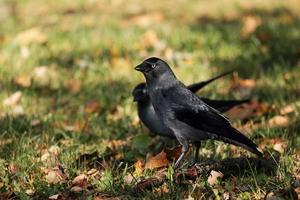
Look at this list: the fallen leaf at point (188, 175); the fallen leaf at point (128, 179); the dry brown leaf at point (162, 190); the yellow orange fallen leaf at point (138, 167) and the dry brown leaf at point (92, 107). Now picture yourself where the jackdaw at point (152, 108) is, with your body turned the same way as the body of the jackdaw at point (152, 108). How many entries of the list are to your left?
4

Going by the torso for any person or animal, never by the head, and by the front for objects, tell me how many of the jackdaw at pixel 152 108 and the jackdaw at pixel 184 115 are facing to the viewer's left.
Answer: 2

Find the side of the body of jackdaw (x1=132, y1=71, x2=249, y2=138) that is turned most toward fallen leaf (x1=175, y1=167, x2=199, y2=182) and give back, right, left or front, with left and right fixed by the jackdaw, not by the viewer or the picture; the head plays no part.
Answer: left

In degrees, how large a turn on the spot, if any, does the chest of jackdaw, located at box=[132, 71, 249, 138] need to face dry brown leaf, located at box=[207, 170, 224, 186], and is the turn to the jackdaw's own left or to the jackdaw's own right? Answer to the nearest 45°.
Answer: approximately 90° to the jackdaw's own left

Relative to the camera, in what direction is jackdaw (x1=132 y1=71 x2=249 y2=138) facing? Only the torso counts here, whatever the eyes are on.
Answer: to the viewer's left

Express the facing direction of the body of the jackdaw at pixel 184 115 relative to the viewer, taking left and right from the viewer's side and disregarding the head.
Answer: facing to the left of the viewer

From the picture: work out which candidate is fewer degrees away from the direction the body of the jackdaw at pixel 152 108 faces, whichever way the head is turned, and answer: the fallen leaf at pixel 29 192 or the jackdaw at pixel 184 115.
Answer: the fallen leaf

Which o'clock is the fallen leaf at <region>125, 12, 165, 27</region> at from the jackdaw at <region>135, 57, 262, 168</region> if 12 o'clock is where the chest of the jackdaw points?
The fallen leaf is roughly at 3 o'clock from the jackdaw.

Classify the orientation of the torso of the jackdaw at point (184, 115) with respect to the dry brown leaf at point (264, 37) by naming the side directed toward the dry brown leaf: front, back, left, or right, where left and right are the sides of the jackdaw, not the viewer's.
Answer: right

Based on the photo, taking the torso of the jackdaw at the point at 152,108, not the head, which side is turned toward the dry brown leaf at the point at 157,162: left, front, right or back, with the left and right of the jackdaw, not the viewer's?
left

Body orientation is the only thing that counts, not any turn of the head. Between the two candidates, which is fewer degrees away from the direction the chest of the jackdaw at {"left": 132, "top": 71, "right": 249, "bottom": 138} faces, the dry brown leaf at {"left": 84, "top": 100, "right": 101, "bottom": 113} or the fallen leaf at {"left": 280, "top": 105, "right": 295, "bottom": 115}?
the dry brown leaf

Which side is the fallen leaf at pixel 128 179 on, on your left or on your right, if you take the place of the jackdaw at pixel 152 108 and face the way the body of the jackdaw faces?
on your left

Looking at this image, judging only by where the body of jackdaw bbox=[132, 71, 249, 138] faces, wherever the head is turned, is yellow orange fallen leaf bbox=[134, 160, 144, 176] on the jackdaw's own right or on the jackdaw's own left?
on the jackdaw's own left
